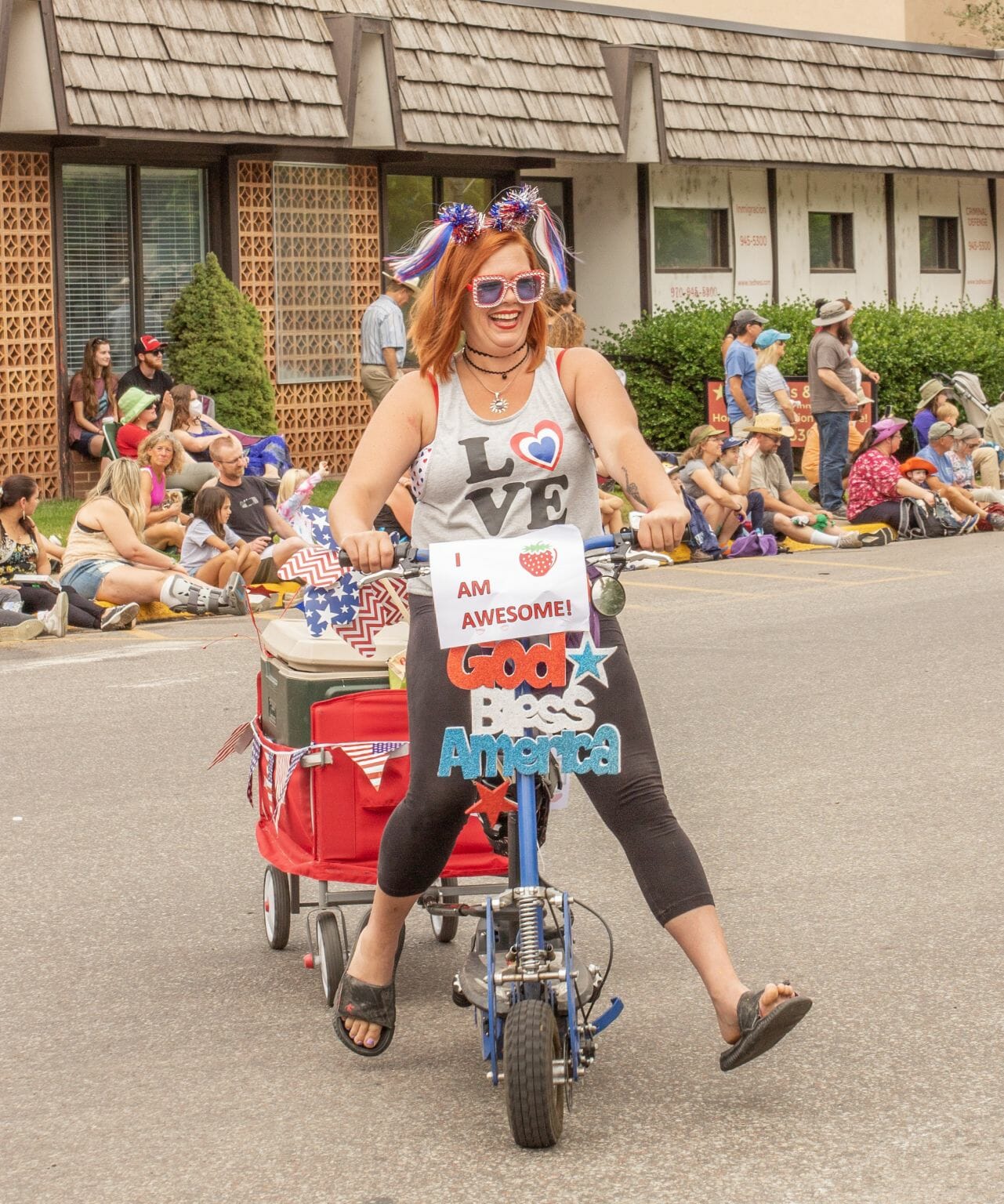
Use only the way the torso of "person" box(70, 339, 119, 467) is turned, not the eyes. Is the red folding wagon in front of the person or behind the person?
in front

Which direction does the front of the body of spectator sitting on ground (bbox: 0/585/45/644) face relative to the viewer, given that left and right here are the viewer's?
facing to the right of the viewer

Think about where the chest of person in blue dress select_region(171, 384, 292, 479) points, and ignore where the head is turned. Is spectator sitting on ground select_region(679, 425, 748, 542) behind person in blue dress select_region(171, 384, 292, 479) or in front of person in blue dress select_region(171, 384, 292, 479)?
in front

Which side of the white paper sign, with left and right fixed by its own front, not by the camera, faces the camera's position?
front

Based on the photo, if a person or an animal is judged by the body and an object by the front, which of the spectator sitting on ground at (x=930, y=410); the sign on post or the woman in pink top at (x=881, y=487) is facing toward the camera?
the sign on post

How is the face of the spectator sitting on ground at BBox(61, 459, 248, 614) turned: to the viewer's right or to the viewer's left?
to the viewer's right

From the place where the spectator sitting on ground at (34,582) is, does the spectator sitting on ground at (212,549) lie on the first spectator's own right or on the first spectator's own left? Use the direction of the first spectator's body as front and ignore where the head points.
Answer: on the first spectator's own left

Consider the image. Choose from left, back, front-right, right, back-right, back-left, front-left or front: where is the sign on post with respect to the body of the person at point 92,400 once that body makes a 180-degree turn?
back-right

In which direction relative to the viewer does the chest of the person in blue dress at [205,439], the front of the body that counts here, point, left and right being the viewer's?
facing the viewer and to the right of the viewer

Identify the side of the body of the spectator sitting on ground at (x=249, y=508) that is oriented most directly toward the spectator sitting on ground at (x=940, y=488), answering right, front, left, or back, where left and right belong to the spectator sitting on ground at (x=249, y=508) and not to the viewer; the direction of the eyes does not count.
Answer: left
